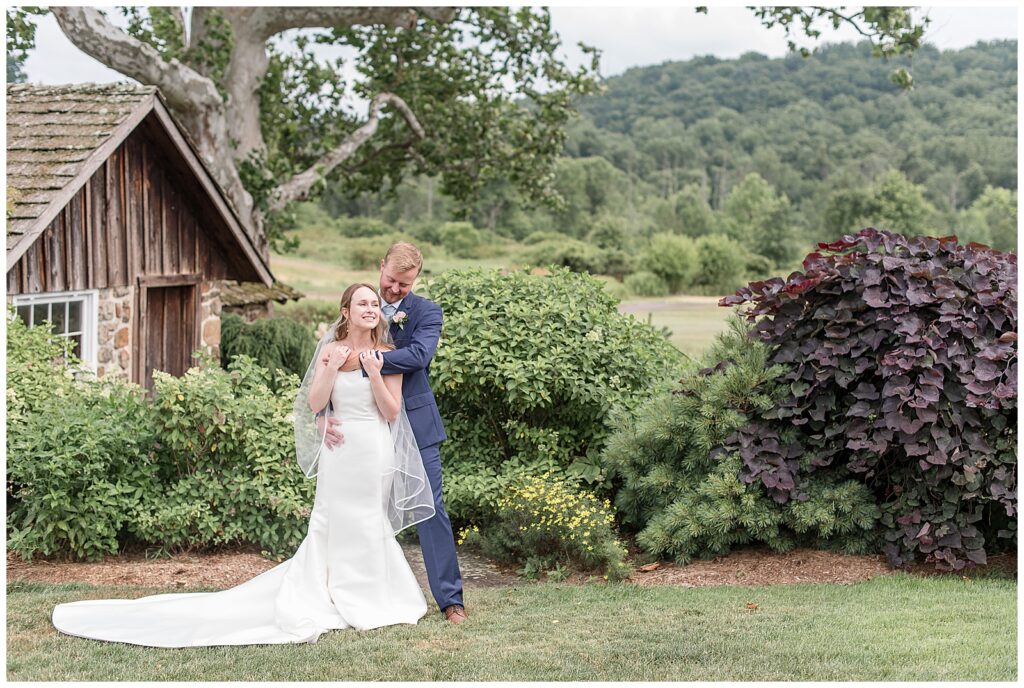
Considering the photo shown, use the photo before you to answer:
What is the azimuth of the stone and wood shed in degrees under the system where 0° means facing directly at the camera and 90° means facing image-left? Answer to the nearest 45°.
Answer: approximately 315°

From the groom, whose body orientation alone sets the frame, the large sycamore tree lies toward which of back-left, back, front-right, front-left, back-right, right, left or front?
back-right

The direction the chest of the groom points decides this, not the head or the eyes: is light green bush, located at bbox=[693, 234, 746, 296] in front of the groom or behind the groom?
behind

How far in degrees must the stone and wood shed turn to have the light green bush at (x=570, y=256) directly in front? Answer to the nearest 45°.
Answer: approximately 90° to its left

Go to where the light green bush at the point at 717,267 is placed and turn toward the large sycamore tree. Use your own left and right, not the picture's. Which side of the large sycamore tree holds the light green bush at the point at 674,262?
right

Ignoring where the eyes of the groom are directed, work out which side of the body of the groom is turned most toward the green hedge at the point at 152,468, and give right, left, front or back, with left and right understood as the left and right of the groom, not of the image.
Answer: right

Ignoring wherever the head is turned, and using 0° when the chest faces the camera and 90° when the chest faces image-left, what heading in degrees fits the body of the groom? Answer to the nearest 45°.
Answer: approximately 45°

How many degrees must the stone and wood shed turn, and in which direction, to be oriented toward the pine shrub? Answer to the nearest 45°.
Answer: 0° — it already faces it

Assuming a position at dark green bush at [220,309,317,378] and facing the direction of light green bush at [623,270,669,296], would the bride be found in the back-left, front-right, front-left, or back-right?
back-right
